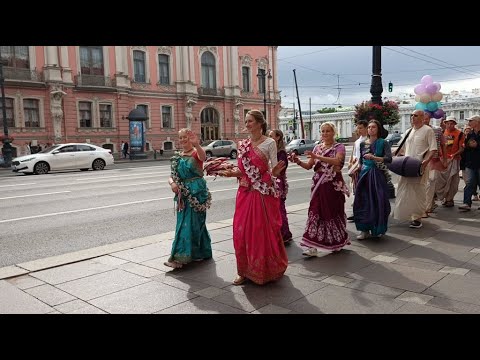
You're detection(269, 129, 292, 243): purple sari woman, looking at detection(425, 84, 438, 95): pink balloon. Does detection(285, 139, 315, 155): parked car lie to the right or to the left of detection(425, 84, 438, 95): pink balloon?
left

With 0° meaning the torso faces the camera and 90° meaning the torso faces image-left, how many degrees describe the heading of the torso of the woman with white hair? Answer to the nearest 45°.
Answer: approximately 45°

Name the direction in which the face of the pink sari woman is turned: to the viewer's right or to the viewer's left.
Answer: to the viewer's left

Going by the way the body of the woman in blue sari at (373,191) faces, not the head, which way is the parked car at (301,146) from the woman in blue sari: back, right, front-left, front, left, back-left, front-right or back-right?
back-right

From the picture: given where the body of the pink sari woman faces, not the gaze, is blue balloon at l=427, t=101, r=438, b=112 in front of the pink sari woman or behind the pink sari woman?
behind

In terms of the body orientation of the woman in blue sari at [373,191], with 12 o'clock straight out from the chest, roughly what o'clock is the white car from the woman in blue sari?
The white car is roughly at 3 o'clock from the woman in blue sari.

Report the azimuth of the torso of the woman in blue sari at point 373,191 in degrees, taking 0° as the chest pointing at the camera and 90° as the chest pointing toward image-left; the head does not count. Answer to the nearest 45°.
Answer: approximately 45°

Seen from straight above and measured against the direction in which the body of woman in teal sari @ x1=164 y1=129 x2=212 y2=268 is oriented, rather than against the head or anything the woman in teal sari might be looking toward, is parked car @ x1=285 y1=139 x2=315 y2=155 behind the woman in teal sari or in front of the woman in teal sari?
behind
